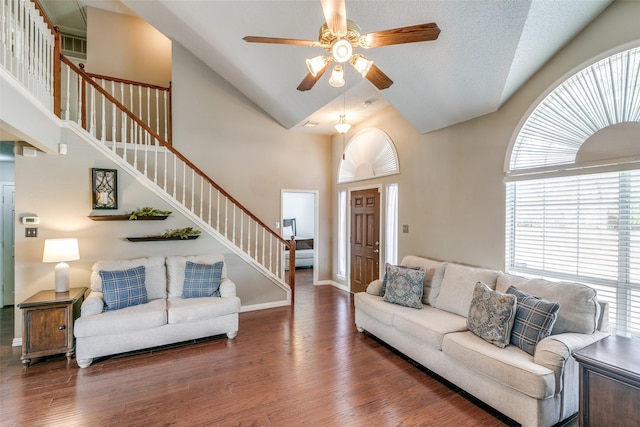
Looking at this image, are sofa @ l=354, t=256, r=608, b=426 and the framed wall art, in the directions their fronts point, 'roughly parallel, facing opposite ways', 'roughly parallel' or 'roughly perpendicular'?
roughly perpendicular

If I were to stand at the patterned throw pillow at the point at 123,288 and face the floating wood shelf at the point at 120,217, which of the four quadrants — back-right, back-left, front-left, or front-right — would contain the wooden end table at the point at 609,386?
back-right

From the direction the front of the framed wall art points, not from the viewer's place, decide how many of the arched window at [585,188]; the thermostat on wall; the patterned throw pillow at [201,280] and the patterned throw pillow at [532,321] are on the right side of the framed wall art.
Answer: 1

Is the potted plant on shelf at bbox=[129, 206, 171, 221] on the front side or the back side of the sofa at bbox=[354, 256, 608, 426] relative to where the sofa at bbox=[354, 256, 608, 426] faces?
on the front side

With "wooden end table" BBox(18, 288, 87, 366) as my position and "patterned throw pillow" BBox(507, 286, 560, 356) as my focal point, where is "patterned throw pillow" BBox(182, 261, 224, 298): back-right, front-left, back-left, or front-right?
front-left

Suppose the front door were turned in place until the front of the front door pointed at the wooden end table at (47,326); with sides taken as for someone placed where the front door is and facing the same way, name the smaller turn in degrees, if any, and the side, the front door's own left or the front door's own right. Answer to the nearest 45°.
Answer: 0° — it already faces it

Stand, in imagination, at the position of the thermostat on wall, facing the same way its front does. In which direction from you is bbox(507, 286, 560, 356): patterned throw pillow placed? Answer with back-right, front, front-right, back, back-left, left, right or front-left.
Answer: front-left

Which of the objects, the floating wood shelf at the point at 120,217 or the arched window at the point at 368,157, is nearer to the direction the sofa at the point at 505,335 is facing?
the floating wood shelf

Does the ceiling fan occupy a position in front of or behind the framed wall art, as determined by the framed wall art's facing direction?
in front

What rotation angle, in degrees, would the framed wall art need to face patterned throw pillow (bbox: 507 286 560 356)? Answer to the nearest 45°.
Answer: approximately 45° to its left

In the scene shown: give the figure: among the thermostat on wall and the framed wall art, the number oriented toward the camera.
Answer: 2

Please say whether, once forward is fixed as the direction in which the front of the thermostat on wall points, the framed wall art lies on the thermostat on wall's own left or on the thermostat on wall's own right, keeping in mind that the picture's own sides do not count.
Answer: on the thermostat on wall's own left

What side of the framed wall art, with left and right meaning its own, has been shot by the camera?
front
